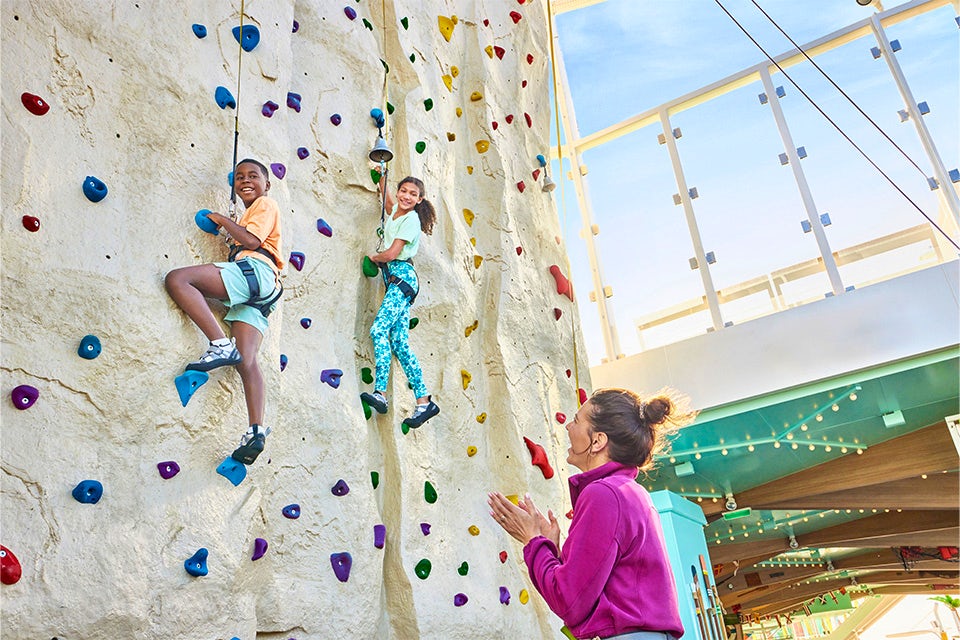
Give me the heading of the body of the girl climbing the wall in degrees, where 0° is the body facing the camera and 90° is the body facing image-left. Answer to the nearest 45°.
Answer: approximately 45°
